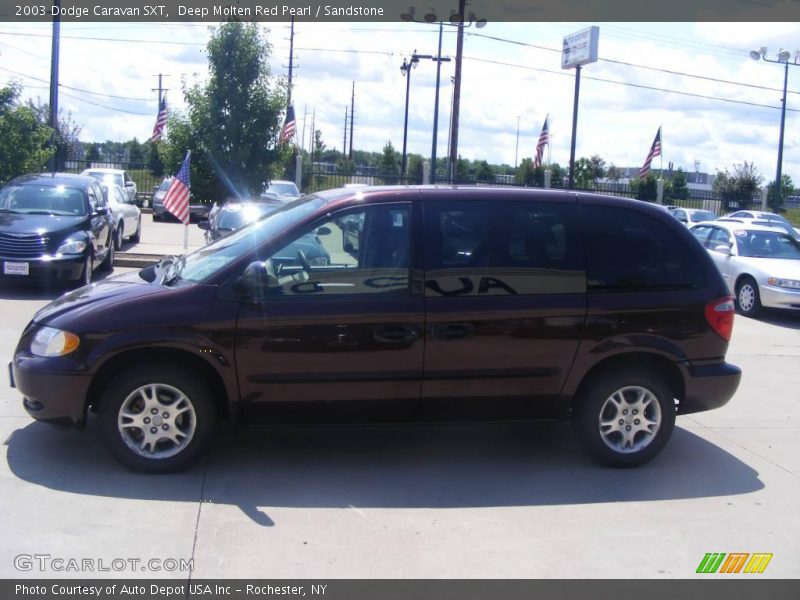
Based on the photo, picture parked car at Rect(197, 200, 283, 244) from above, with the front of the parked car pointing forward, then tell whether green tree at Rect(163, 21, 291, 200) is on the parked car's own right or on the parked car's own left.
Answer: on the parked car's own right

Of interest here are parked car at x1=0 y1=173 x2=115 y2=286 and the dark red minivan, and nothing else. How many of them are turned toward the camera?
1

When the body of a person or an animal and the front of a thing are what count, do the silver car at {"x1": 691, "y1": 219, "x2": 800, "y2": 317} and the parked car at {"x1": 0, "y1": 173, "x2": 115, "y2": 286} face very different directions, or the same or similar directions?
same or similar directions

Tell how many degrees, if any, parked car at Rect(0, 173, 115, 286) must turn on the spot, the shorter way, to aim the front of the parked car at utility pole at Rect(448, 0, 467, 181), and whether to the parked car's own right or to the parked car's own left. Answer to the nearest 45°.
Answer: approximately 135° to the parked car's own left

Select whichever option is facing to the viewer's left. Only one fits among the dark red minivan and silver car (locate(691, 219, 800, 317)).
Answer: the dark red minivan

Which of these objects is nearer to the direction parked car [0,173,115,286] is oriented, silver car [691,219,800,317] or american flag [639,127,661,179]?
the silver car

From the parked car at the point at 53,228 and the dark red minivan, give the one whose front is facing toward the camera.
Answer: the parked car

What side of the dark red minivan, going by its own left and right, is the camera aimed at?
left

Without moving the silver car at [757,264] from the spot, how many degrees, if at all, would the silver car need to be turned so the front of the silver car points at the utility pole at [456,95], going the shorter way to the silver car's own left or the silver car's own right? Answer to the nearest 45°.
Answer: approximately 180°

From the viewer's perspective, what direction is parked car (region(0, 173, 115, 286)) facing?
toward the camera

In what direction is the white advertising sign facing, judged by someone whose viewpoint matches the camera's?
facing the viewer and to the left of the viewer

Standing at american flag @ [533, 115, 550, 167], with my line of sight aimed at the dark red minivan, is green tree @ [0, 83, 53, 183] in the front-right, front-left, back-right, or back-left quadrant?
front-right

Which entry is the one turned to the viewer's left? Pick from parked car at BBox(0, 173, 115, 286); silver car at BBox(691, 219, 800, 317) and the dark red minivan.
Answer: the dark red minivan

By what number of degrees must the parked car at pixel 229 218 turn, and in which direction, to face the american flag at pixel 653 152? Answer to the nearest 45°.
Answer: approximately 180°
